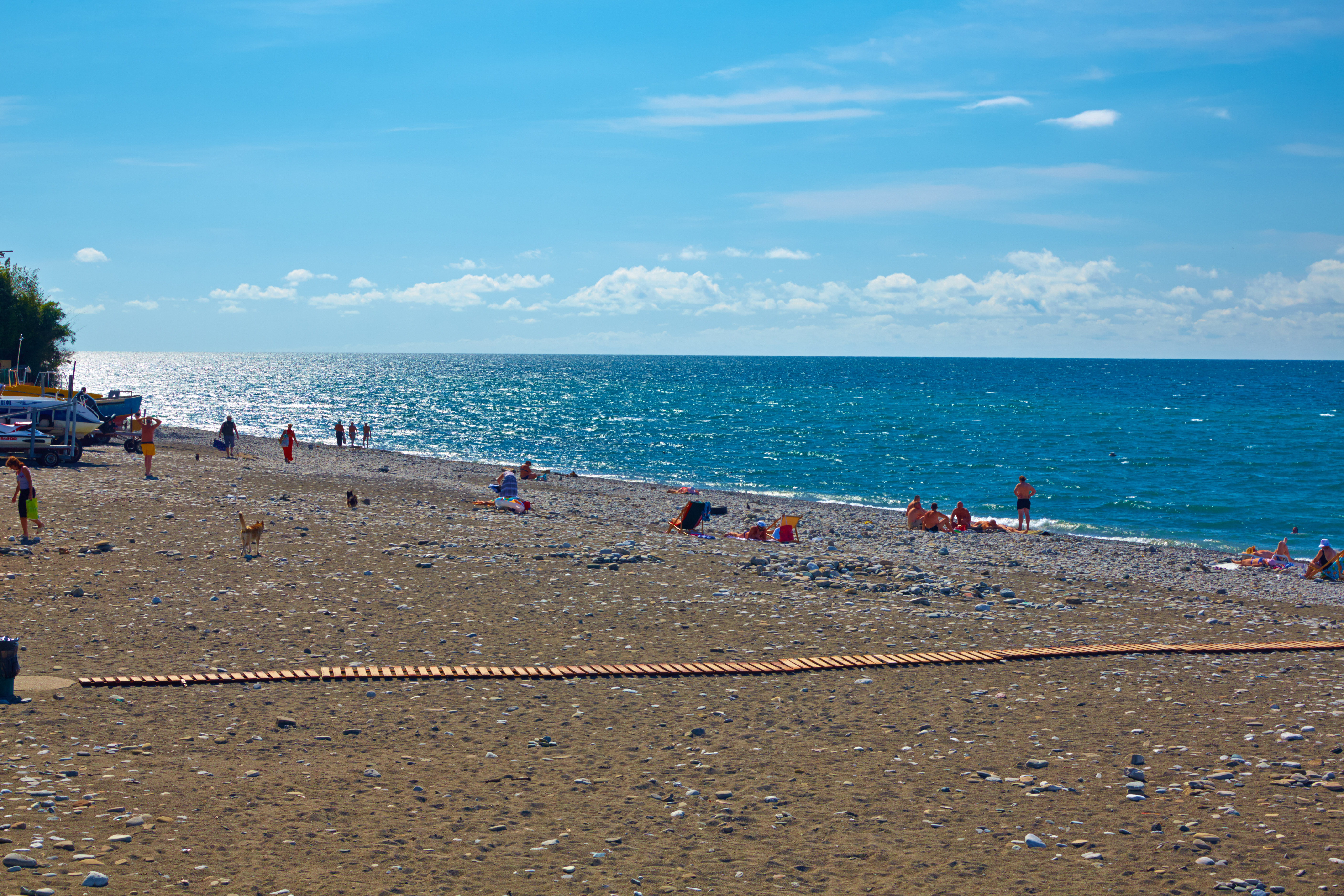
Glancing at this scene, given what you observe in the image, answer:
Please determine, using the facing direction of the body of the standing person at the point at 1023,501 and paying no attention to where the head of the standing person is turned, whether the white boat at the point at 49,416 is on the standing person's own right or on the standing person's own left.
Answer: on the standing person's own left

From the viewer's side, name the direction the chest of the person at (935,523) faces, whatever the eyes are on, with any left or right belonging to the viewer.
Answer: facing away from the viewer

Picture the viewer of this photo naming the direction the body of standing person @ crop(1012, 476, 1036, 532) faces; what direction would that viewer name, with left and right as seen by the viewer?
facing away from the viewer

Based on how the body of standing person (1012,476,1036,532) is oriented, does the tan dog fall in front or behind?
behind
